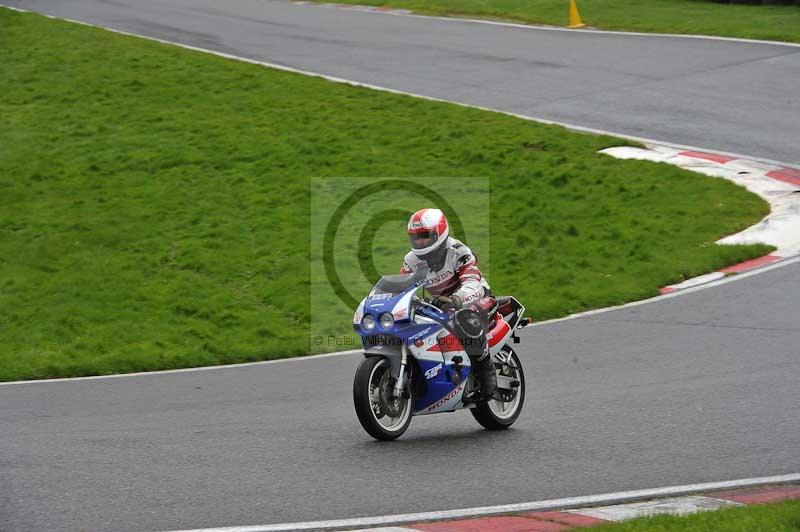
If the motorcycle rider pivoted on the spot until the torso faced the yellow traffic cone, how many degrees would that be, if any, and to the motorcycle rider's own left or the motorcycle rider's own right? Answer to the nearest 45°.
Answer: approximately 135° to the motorcycle rider's own right

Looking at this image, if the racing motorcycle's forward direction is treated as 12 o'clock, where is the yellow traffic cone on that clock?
The yellow traffic cone is roughly at 5 o'clock from the racing motorcycle.

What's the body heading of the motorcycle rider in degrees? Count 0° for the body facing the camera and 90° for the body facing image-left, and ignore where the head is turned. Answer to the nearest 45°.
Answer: approximately 45°

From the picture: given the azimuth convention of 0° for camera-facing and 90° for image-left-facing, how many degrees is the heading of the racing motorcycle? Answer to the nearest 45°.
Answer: approximately 45°

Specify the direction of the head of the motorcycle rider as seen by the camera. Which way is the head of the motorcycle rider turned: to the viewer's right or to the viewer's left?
to the viewer's left
